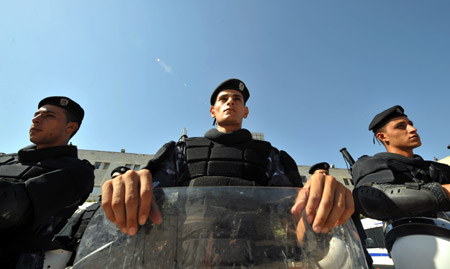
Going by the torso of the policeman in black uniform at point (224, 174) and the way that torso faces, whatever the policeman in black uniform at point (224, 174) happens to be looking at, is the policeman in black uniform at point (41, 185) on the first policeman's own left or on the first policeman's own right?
on the first policeman's own right

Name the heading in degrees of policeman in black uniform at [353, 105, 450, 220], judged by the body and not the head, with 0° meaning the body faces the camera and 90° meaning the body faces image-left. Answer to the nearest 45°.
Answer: approximately 315°

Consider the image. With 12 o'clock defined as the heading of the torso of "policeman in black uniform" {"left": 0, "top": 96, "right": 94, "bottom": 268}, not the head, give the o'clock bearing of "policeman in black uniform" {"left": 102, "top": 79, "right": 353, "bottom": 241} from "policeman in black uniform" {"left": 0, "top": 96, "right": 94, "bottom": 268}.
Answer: "policeman in black uniform" {"left": 102, "top": 79, "right": 353, "bottom": 241} is roughly at 9 o'clock from "policeman in black uniform" {"left": 0, "top": 96, "right": 94, "bottom": 268}.

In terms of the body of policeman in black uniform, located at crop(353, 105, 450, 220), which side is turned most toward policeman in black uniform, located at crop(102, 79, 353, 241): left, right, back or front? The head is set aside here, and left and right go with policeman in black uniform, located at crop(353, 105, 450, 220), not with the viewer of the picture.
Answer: right

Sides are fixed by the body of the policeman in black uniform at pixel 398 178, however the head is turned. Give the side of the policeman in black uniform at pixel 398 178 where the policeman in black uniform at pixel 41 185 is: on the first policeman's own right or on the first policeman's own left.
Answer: on the first policeman's own right

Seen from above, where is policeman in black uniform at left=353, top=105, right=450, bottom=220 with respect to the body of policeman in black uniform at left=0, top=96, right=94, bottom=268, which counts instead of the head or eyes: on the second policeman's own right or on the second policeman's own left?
on the second policeman's own left

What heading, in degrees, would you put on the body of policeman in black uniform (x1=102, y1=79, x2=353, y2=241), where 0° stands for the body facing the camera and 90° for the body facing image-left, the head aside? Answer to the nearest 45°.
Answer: approximately 0°
